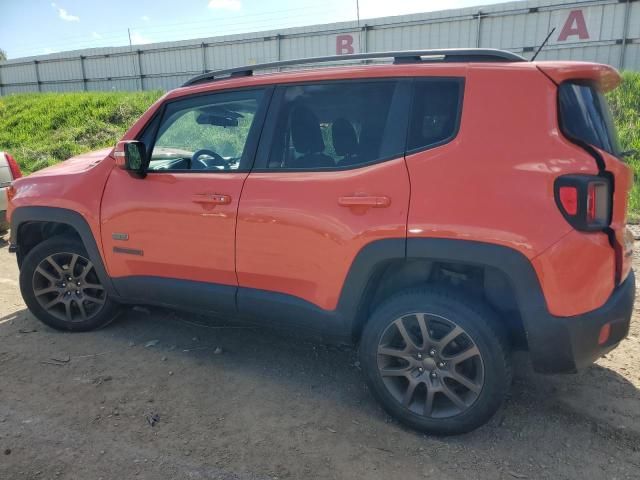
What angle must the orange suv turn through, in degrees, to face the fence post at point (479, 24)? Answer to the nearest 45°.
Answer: approximately 45° to its right

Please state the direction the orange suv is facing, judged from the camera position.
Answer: facing away from the viewer and to the left of the viewer

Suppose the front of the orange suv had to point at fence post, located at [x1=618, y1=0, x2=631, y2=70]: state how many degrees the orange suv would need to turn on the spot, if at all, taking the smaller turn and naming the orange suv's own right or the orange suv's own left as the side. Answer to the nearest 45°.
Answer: approximately 90° to the orange suv's own right

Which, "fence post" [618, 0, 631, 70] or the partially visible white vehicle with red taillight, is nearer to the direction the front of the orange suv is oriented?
the partially visible white vehicle with red taillight

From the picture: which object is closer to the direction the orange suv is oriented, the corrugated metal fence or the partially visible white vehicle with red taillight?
the partially visible white vehicle with red taillight

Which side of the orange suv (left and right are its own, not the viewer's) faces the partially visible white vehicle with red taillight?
front

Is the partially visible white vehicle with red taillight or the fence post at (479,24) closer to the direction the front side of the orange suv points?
the partially visible white vehicle with red taillight
